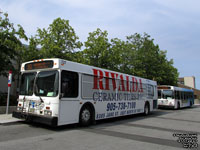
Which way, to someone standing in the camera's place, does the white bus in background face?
facing the viewer and to the left of the viewer

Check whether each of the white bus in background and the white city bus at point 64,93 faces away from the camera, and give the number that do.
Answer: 0

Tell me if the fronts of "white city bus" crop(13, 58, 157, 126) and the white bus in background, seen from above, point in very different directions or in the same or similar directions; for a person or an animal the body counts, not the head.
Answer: same or similar directions

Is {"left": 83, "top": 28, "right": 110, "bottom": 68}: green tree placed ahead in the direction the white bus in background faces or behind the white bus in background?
ahead

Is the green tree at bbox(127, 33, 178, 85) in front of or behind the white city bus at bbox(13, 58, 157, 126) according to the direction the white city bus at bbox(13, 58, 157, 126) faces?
behind

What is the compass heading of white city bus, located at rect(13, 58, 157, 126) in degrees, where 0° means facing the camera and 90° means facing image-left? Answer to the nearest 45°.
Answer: approximately 45°

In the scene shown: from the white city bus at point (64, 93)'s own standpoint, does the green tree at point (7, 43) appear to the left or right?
on its right

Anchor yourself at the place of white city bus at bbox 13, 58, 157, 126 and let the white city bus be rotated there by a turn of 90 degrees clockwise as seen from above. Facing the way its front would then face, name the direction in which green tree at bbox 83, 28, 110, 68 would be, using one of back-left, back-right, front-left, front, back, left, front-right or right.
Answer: front-right

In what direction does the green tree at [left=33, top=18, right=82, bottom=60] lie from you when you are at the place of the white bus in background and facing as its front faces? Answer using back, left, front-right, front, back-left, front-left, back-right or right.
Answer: front

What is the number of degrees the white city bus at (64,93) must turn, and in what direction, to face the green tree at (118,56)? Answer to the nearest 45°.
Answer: approximately 135° to its right

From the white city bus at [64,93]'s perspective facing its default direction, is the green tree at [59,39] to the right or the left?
on its right

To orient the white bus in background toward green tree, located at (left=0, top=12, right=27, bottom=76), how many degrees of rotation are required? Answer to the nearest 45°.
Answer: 0° — it already faces it

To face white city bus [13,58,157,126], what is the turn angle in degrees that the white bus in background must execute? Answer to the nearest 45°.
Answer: approximately 45° to its left
